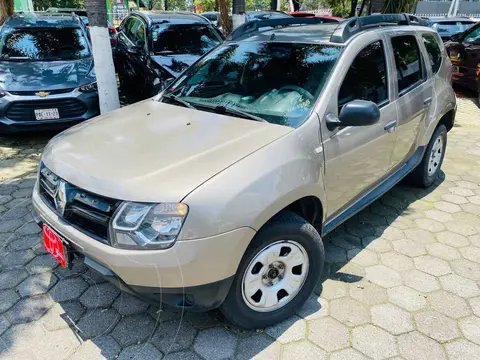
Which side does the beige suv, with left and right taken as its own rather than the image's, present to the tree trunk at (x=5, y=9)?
right

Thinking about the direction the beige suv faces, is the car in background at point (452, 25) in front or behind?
behind

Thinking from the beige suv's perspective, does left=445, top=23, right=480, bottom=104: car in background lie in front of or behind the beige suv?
behind

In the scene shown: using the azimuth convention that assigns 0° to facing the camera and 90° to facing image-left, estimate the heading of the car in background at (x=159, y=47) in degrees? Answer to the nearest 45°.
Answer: approximately 315°

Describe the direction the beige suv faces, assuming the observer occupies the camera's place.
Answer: facing the viewer and to the left of the viewer

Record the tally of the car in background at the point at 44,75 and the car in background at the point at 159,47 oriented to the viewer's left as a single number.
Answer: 0

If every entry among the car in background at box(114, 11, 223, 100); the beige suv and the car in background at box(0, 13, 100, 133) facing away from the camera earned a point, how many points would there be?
0

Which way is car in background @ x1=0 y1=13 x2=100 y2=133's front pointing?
toward the camera

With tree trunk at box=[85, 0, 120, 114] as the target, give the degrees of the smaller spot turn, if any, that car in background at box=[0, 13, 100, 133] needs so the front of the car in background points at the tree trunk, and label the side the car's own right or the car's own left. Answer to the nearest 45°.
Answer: approximately 45° to the car's own left

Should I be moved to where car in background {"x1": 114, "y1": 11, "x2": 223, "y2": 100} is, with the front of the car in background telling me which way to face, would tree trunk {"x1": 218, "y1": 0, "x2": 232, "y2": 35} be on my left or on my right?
on my left

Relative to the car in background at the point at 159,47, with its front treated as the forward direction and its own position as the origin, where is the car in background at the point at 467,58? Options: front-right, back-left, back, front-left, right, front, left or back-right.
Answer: front-left

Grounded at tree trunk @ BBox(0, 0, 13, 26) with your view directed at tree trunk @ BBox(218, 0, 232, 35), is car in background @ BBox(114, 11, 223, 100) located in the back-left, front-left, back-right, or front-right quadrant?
front-right
